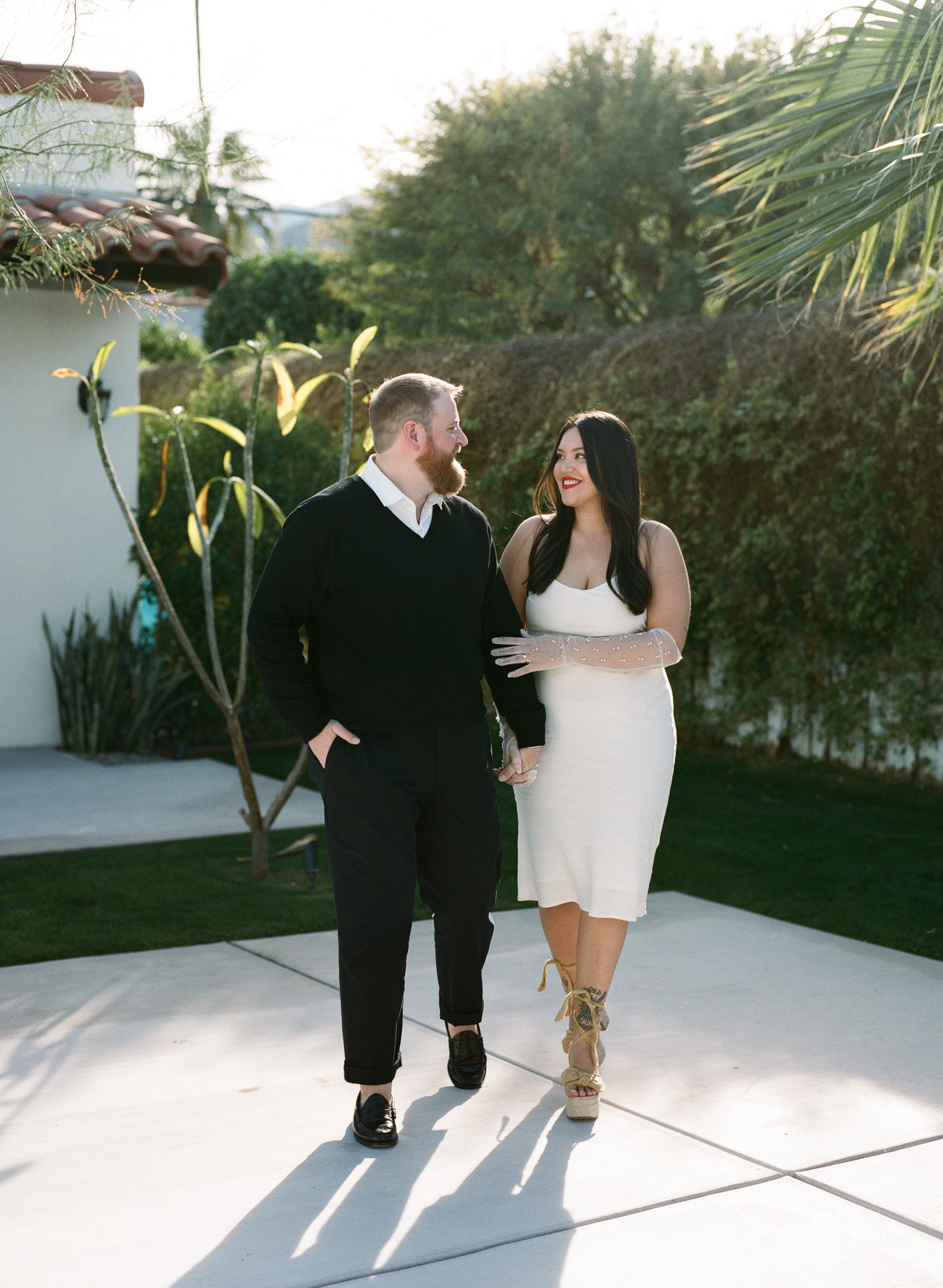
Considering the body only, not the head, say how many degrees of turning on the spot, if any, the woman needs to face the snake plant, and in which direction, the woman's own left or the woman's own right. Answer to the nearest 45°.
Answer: approximately 135° to the woman's own right

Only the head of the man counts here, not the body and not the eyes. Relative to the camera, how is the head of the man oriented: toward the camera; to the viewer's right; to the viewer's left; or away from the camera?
to the viewer's right

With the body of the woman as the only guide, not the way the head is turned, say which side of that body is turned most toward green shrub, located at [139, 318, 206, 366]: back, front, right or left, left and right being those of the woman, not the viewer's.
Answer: back

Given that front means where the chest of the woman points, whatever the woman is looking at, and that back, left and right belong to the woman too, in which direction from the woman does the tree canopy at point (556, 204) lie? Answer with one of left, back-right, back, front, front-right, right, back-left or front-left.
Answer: back

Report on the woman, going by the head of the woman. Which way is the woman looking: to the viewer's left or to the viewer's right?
to the viewer's left

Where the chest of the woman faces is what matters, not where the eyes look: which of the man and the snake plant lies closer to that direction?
the man

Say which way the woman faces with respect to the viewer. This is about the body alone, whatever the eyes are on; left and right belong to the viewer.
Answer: facing the viewer

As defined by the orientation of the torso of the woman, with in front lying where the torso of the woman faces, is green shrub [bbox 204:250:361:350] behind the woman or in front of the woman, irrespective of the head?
behind
